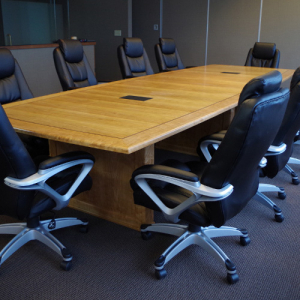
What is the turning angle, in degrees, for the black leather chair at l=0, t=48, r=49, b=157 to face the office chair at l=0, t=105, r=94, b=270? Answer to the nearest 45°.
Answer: approximately 45° to its right

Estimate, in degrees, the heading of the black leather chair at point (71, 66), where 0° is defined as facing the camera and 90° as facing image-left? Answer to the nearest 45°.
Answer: approximately 315°

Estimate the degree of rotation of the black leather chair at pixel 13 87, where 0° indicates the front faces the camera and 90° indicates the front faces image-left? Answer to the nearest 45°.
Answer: approximately 315°

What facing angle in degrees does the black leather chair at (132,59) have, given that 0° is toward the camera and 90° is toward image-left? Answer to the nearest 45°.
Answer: approximately 315°
